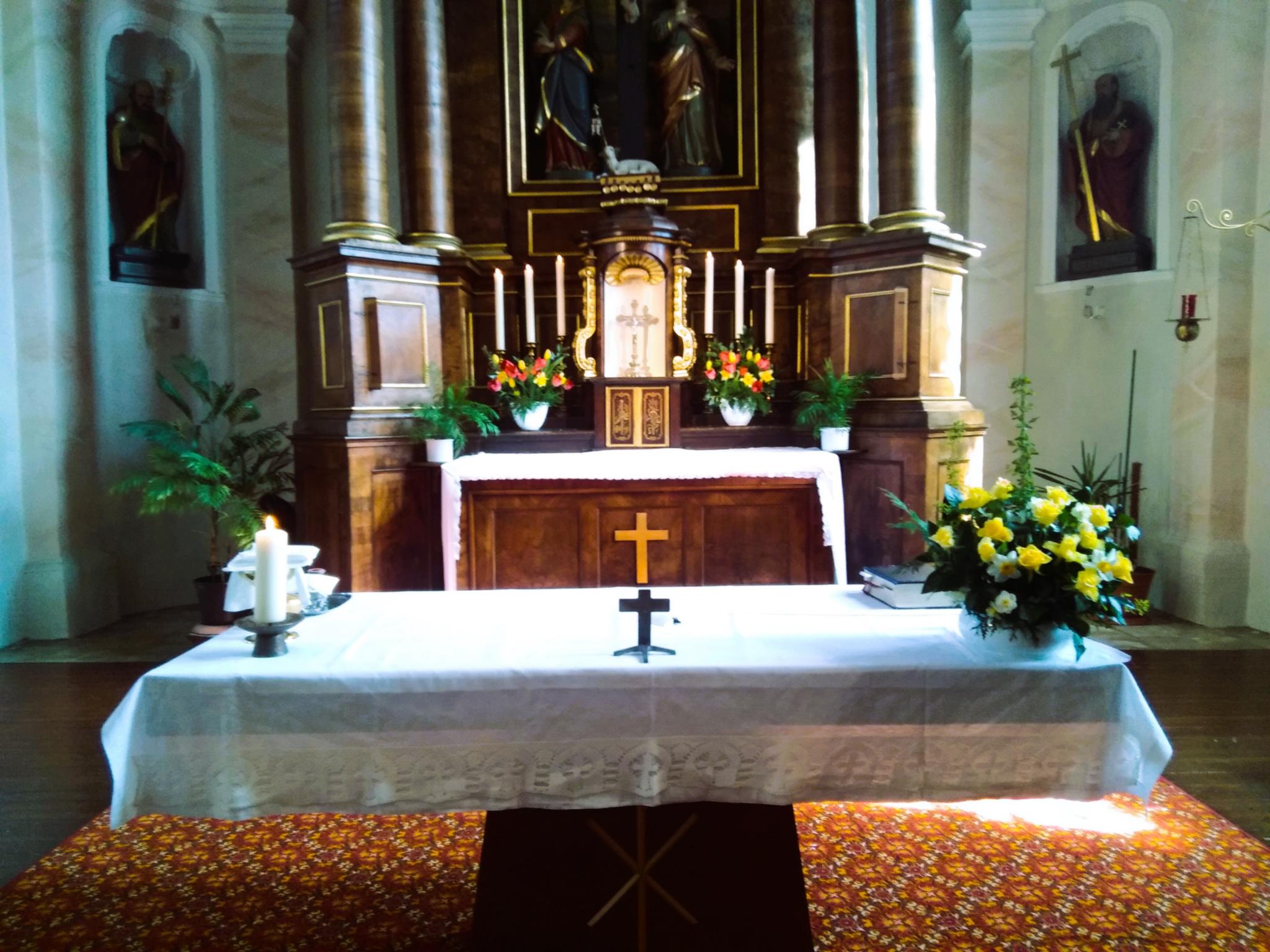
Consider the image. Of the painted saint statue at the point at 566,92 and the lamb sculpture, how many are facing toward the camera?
1

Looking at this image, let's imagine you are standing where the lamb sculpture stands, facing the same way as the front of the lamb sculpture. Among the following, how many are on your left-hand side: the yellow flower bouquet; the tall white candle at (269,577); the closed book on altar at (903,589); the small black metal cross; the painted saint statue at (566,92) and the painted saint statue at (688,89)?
4

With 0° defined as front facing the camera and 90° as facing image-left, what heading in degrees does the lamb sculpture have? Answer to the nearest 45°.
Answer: approximately 90°

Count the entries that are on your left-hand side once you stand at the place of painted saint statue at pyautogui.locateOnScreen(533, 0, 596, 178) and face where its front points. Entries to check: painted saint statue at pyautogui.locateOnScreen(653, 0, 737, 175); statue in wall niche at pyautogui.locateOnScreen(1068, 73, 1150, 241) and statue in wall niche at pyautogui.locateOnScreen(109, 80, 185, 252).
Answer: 2

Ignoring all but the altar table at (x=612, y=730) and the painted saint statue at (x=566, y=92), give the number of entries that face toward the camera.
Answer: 2

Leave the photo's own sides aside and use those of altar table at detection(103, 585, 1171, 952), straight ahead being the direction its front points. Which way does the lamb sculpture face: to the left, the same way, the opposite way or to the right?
to the right

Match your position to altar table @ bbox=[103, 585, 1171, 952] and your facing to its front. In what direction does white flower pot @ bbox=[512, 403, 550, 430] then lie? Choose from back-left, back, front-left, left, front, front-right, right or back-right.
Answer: back

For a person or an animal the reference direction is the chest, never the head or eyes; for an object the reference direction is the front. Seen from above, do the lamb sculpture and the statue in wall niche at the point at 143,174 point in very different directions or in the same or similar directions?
very different directions

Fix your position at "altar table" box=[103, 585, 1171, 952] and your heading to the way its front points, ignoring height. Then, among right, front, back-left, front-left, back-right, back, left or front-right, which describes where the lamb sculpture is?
back

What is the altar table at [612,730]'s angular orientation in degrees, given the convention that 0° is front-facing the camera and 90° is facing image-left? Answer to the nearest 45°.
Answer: approximately 0°

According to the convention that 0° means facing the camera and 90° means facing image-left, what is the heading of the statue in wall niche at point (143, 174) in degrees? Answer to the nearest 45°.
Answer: approximately 315°
